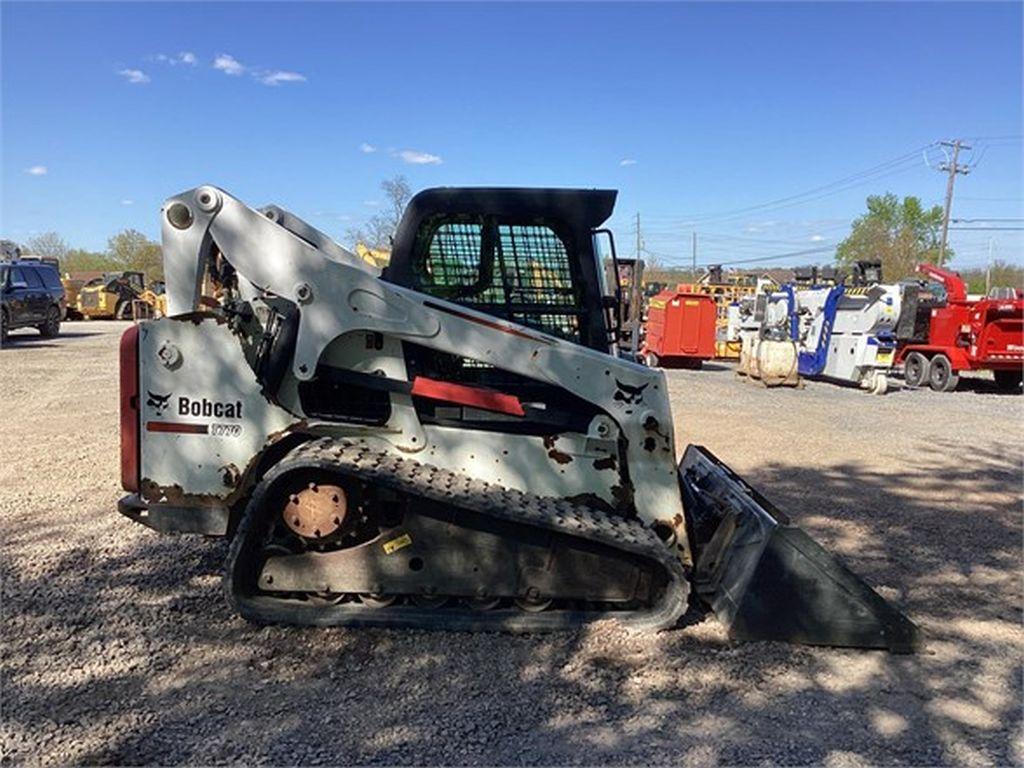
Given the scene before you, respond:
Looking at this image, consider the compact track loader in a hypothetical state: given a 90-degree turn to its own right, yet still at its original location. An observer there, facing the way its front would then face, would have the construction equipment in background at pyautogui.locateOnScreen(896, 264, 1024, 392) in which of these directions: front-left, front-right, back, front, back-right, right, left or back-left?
back-left

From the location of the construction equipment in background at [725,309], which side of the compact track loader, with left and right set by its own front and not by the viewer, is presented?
left

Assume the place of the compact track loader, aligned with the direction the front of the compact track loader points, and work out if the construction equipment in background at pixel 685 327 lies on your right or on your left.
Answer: on your left

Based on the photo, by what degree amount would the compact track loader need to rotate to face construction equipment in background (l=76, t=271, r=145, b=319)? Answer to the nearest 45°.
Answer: approximately 135° to its left

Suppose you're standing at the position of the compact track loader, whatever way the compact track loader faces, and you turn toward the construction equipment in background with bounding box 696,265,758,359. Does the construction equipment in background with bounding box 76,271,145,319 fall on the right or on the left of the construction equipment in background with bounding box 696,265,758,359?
left

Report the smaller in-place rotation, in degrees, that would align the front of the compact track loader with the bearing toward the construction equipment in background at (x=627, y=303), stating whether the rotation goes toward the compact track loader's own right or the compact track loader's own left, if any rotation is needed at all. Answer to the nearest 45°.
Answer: approximately 45° to the compact track loader's own left

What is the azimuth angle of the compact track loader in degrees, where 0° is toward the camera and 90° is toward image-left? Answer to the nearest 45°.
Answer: approximately 270°

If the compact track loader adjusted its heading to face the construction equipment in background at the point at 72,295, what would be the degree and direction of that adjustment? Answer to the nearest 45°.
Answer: approximately 135° to its left

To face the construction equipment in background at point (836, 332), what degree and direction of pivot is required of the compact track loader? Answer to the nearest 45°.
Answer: approximately 45° to its left

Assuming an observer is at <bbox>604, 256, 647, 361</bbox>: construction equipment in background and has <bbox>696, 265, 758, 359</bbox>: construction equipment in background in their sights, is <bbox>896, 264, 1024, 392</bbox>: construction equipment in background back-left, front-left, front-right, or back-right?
front-right
